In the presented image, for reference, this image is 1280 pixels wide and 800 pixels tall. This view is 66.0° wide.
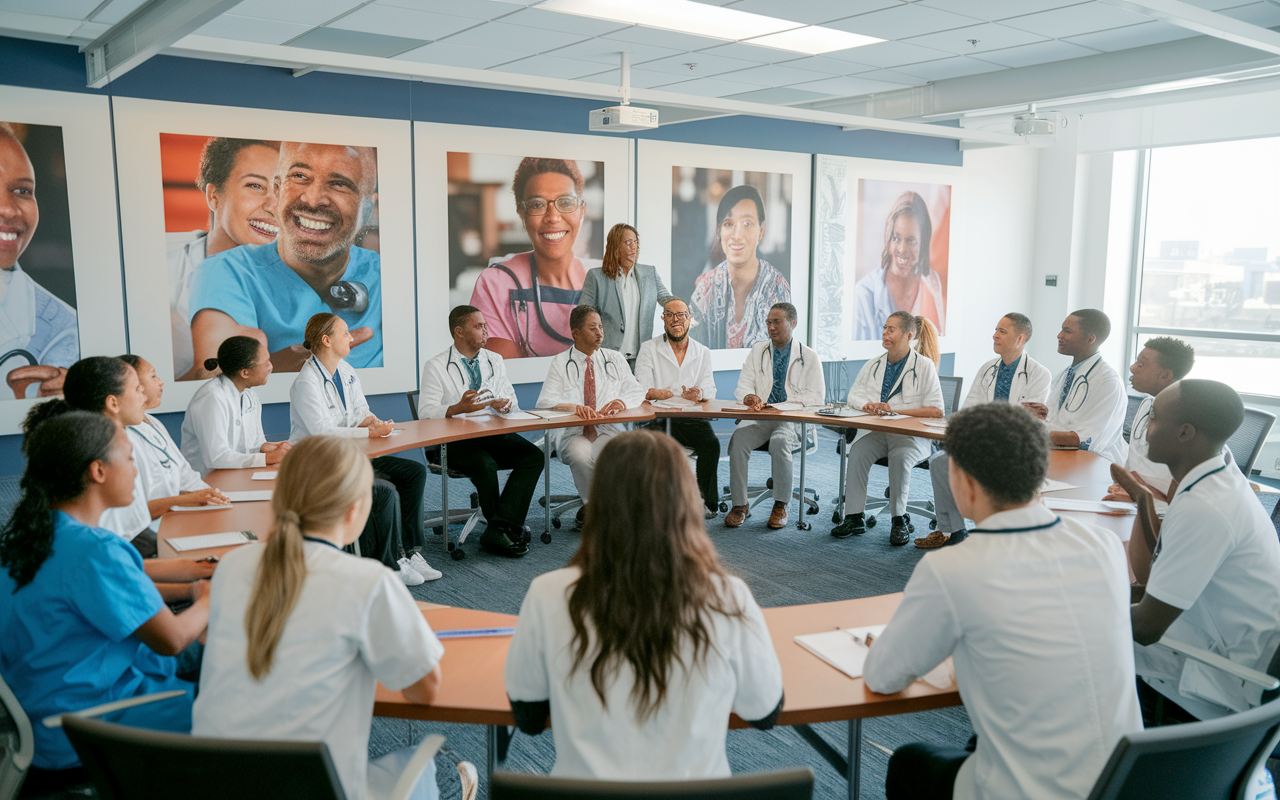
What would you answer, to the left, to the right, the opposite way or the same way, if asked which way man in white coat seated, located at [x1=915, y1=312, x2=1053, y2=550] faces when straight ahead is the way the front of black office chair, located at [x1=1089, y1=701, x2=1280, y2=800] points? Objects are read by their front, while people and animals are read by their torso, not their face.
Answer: to the left

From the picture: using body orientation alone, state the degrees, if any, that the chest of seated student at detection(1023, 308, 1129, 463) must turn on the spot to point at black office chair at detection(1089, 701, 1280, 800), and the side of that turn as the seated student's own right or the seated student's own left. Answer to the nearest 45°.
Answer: approximately 45° to the seated student's own left

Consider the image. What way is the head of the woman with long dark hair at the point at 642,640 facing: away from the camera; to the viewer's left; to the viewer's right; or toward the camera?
away from the camera

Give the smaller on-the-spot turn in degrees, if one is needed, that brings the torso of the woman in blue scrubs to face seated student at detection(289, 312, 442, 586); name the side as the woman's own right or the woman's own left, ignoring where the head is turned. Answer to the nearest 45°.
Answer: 0° — they already face them

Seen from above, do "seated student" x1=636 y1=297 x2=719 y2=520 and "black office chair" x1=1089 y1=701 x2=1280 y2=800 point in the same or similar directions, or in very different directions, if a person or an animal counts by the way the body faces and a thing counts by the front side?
very different directions

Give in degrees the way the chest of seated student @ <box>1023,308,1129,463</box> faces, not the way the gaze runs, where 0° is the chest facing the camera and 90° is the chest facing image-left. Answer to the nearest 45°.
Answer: approximately 45°
